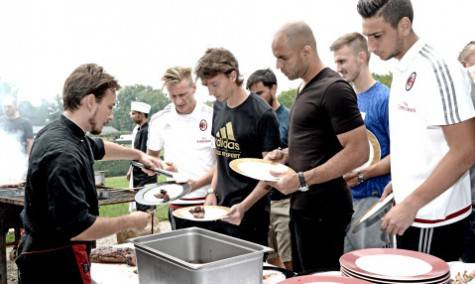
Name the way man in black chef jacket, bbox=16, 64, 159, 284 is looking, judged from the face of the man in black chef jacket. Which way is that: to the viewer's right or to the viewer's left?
to the viewer's right

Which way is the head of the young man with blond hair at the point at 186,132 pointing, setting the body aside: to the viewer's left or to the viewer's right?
to the viewer's left

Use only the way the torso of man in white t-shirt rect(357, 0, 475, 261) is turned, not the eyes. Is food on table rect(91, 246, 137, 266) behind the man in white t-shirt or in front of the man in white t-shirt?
in front

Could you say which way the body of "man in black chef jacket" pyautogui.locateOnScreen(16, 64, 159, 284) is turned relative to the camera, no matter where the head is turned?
to the viewer's right

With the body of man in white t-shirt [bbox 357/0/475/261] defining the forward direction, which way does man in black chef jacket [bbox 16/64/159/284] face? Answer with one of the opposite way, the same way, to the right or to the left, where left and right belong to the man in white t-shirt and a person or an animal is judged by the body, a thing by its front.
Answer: the opposite way

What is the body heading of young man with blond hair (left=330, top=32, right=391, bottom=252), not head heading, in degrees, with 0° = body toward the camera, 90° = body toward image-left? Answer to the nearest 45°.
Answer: approximately 45°

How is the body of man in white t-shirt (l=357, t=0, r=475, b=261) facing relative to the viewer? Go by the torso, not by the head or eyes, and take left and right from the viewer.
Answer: facing the viewer and to the left of the viewer

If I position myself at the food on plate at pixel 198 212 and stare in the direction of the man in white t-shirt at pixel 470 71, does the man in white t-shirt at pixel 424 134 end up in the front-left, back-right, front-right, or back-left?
front-right

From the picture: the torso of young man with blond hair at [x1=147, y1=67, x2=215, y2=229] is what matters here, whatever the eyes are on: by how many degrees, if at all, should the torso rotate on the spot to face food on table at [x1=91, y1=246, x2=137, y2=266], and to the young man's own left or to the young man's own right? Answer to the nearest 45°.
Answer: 0° — they already face it

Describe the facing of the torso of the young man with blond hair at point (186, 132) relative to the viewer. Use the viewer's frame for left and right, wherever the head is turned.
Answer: facing the viewer
